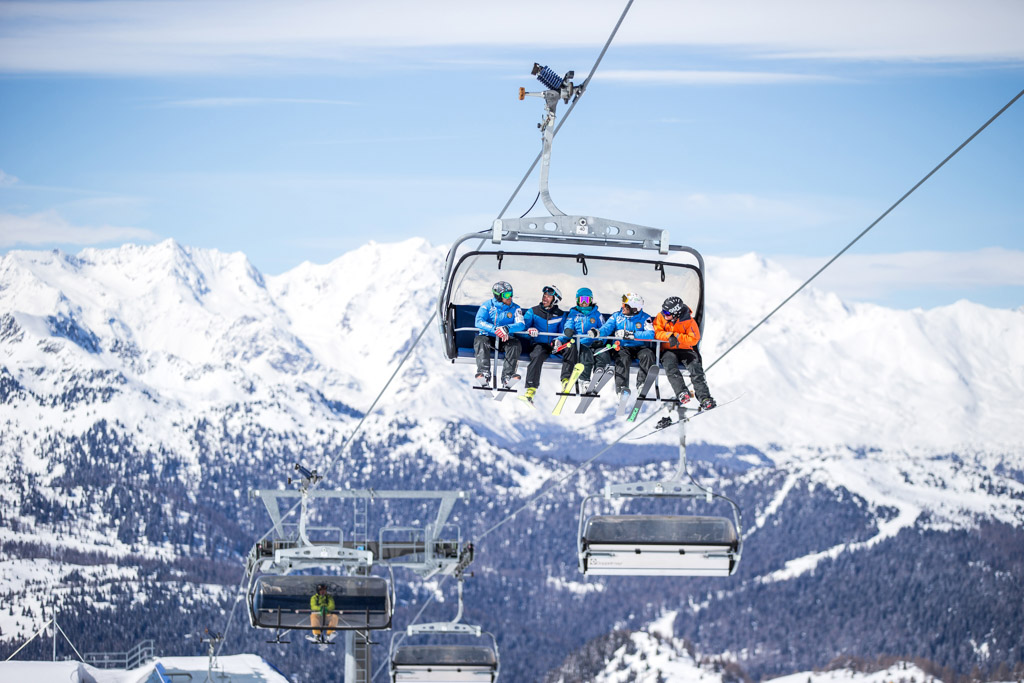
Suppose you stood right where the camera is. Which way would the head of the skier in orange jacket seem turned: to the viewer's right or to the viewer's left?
to the viewer's left

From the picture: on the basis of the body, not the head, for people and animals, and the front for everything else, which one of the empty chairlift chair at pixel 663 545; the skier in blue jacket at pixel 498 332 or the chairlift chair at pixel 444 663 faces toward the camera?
the skier in blue jacket

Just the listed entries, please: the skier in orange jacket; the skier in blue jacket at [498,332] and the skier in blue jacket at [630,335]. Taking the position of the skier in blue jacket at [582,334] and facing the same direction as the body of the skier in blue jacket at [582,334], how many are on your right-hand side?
1

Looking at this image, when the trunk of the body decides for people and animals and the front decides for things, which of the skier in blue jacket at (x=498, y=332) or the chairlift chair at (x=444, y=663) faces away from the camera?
the chairlift chair

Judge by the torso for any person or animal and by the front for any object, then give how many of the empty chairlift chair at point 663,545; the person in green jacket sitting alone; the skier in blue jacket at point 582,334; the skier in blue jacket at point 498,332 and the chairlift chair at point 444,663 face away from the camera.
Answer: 2

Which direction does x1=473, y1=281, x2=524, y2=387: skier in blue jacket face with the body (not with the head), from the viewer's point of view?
toward the camera

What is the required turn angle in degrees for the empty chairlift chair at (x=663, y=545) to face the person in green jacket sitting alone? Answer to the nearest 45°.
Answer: approximately 45° to its left

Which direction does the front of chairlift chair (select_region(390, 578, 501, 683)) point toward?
away from the camera

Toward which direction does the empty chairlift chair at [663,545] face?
away from the camera

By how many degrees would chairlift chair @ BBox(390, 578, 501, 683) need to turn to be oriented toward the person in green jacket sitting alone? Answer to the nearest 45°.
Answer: approximately 135° to its left
